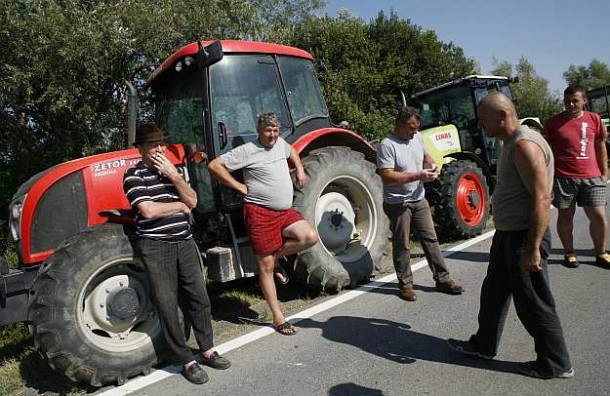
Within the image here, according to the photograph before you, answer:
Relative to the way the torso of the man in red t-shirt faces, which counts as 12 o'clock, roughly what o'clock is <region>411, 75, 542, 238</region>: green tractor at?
The green tractor is roughly at 5 o'clock from the man in red t-shirt.

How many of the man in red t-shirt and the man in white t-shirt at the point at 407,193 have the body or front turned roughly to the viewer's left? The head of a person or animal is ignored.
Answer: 0

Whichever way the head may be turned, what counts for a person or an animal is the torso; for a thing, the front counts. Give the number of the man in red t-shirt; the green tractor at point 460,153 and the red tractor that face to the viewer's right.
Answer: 0

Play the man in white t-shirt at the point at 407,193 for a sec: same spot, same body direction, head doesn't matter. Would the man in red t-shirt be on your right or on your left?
on your left

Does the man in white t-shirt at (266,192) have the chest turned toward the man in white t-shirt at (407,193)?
no

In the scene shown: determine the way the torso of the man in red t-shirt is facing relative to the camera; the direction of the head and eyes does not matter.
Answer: toward the camera

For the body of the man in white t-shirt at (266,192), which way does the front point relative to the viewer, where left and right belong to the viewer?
facing the viewer and to the right of the viewer

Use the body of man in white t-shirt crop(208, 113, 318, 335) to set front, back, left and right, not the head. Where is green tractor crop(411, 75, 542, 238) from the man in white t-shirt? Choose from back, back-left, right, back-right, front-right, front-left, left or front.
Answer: left

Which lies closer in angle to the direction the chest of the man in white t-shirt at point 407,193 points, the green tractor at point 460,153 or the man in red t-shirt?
the man in red t-shirt

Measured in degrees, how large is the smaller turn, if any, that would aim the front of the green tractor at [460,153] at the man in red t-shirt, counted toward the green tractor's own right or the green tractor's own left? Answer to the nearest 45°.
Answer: approximately 90° to the green tractor's own left

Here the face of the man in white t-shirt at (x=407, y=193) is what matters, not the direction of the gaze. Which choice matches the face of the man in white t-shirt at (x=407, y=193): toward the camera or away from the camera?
toward the camera

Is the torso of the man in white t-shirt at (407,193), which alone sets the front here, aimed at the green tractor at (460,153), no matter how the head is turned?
no

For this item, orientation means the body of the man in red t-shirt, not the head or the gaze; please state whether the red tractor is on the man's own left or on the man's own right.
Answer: on the man's own right
